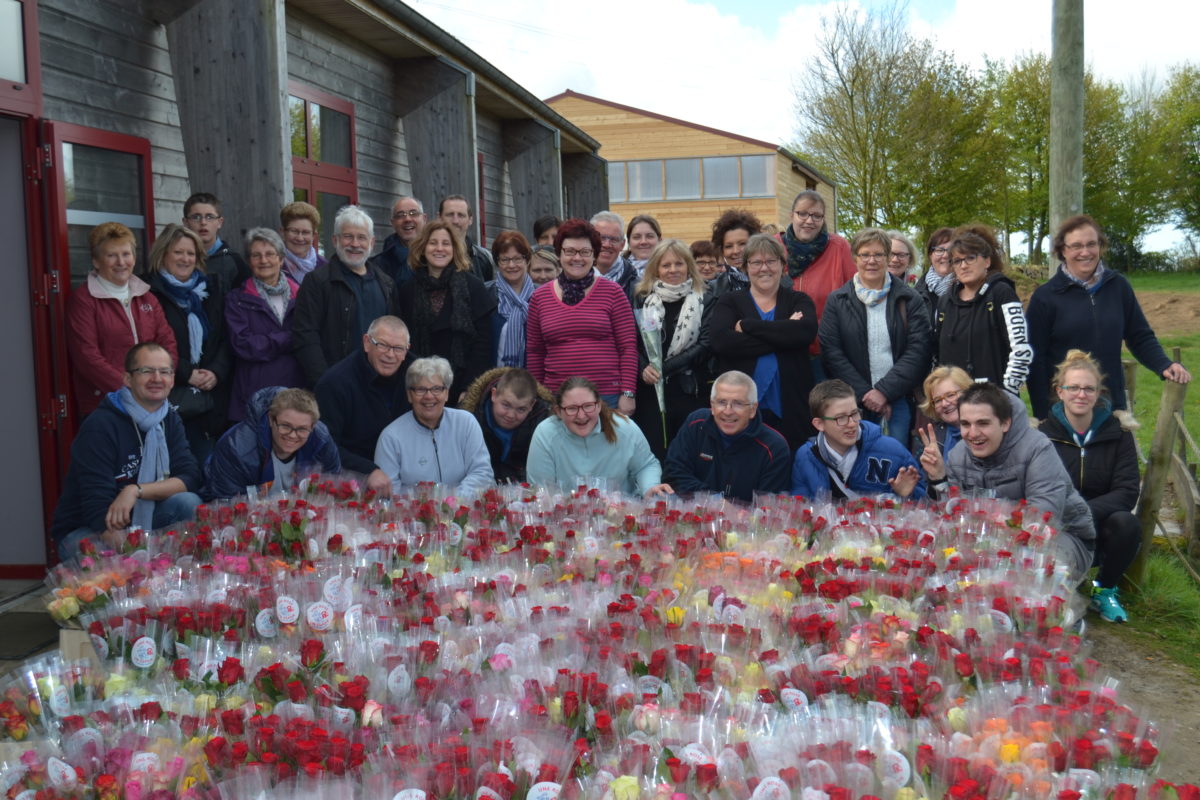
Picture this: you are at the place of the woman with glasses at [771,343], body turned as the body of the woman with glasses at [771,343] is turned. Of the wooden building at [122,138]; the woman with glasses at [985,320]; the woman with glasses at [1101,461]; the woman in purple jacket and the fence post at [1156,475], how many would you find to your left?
3

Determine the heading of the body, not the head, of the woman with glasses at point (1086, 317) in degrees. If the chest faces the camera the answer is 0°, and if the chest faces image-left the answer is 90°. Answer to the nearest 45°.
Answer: approximately 0°

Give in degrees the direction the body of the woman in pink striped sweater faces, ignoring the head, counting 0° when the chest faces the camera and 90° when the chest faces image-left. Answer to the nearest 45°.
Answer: approximately 0°

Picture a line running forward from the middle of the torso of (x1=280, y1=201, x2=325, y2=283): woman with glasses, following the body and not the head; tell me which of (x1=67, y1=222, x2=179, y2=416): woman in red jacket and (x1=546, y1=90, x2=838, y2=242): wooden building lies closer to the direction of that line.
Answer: the woman in red jacket

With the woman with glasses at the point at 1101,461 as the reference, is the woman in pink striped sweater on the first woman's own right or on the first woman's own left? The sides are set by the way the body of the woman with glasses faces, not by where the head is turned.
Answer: on the first woman's own right

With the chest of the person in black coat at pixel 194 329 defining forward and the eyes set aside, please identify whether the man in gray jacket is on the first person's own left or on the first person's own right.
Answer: on the first person's own left

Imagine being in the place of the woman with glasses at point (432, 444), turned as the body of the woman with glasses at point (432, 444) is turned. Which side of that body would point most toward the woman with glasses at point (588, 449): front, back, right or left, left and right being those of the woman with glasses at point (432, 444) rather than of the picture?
left

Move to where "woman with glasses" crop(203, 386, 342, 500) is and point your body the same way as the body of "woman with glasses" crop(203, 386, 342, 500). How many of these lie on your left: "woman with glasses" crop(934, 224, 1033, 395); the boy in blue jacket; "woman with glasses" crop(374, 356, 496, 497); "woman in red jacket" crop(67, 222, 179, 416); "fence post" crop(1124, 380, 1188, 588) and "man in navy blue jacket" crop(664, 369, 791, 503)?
5
